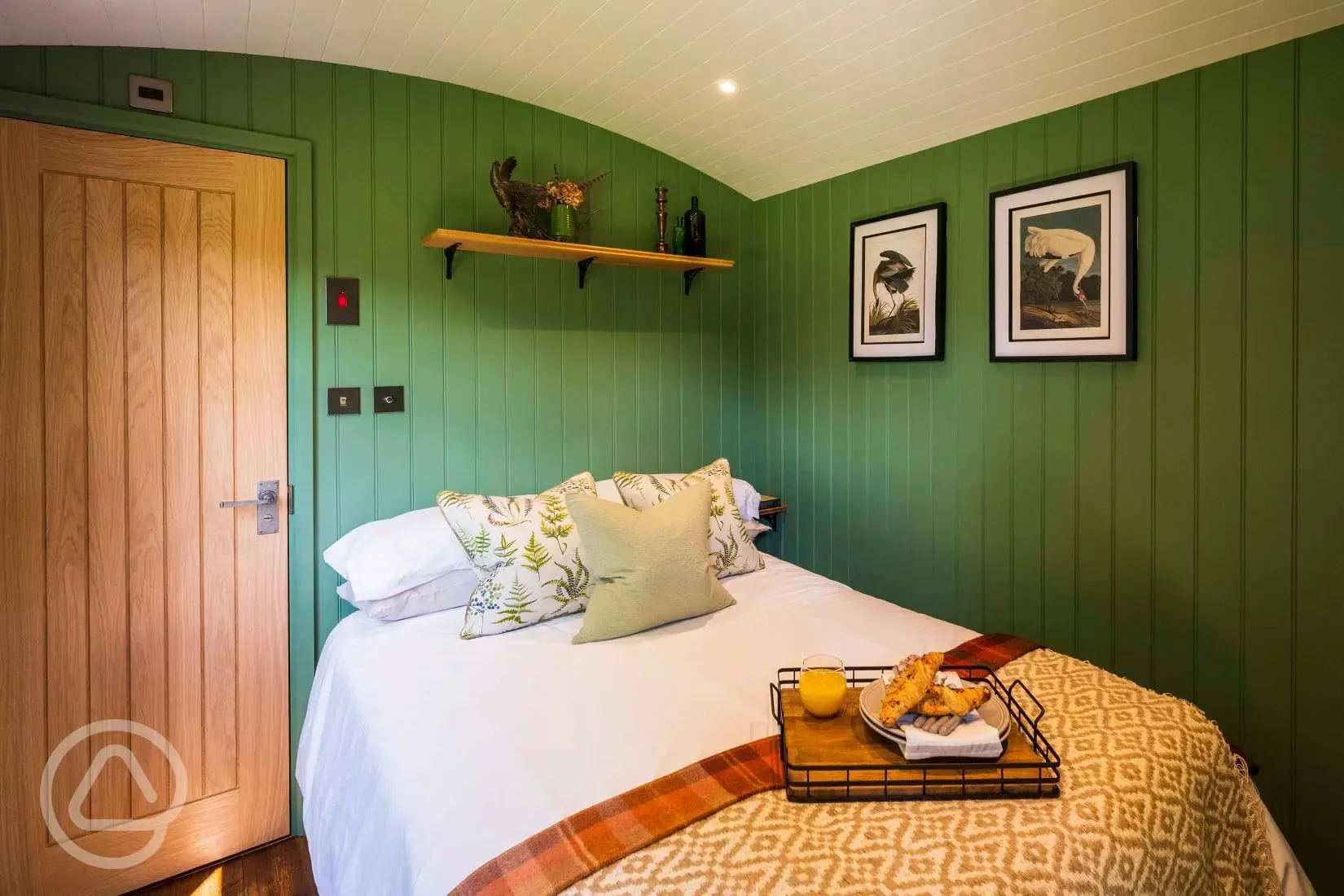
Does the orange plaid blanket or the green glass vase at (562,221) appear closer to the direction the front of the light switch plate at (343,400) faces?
the orange plaid blanket

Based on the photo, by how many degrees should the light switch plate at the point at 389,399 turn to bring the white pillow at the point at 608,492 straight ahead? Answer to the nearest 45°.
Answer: approximately 90° to its left

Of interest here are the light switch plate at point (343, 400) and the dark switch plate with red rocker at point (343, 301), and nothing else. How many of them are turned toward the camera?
2

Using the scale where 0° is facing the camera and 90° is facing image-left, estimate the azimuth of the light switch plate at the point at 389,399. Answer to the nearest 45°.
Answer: approximately 0°

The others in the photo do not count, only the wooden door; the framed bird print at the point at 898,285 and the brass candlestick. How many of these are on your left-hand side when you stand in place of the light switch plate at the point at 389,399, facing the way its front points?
2

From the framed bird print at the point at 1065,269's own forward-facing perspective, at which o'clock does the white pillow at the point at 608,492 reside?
The white pillow is roughly at 1 o'clock from the framed bird print.

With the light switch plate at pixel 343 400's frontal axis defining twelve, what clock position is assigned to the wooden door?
The wooden door is roughly at 3 o'clock from the light switch plate.

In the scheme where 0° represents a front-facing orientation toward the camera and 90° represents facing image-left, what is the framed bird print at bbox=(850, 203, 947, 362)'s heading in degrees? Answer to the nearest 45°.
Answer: approximately 45°

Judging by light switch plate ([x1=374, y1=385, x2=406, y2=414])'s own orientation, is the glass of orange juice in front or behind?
in front

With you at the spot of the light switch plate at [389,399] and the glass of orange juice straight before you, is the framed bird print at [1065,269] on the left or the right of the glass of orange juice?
left

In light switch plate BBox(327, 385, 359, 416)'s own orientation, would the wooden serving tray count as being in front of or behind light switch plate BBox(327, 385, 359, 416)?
in front

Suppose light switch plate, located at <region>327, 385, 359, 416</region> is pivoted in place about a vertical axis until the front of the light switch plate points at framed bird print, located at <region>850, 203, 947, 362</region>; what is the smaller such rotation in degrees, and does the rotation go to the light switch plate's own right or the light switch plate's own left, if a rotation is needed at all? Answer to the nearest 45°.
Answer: approximately 90° to the light switch plate's own left
